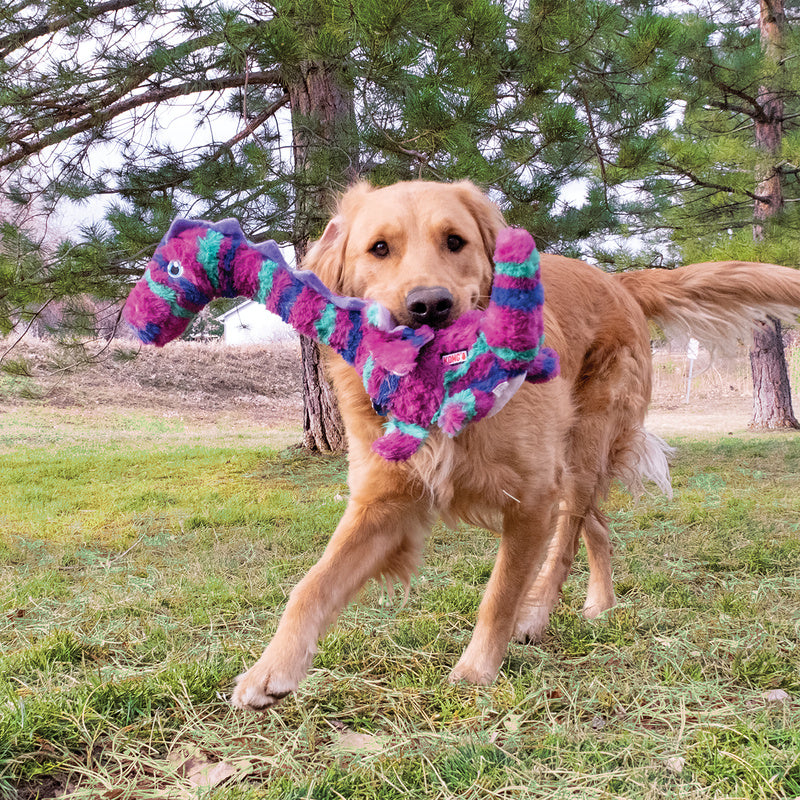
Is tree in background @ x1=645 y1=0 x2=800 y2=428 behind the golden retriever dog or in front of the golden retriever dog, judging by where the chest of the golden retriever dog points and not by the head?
behind

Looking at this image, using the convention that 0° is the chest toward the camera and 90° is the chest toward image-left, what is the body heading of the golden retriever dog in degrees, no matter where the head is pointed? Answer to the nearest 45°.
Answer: approximately 45°

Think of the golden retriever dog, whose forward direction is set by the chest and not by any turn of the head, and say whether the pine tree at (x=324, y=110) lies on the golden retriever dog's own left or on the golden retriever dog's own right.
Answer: on the golden retriever dog's own right
